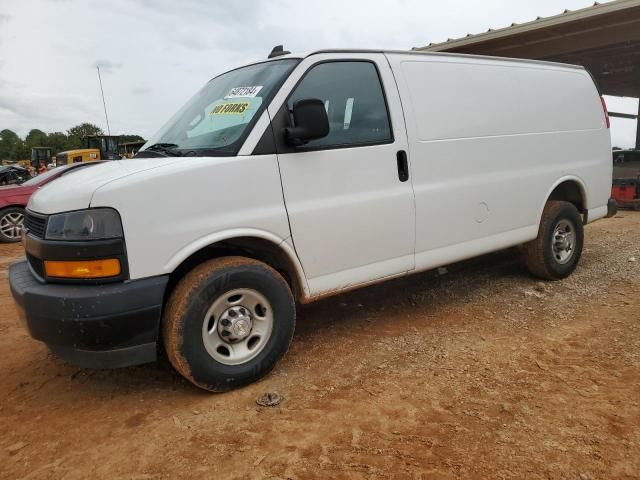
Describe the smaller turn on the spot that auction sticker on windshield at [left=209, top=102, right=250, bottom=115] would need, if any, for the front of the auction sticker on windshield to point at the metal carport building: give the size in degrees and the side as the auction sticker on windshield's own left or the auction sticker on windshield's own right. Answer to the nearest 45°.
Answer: approximately 180°

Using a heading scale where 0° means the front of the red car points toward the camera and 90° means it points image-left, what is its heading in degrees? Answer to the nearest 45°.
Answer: approximately 90°

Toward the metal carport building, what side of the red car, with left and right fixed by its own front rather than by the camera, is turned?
back

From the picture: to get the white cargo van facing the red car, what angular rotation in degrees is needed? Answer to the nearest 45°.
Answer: approximately 90° to its right

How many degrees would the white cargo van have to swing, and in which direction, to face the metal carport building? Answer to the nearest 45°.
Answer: approximately 180°

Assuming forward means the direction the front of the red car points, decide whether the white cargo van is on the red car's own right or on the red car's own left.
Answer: on the red car's own left

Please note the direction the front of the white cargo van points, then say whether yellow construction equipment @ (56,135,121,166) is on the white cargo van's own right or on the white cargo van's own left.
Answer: on the white cargo van's own right

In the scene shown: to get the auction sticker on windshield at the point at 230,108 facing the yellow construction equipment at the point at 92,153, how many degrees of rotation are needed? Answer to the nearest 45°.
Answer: approximately 135° to its right

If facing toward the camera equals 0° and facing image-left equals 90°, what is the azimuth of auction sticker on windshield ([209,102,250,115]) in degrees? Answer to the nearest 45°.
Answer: approximately 45°
